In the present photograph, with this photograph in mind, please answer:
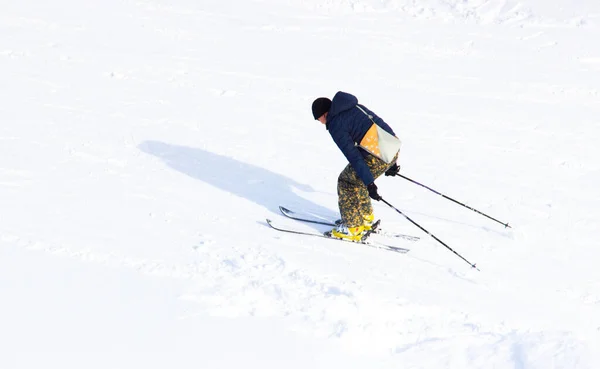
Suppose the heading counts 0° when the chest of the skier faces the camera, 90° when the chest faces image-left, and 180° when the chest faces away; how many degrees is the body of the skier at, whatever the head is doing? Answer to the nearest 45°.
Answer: approximately 90°
